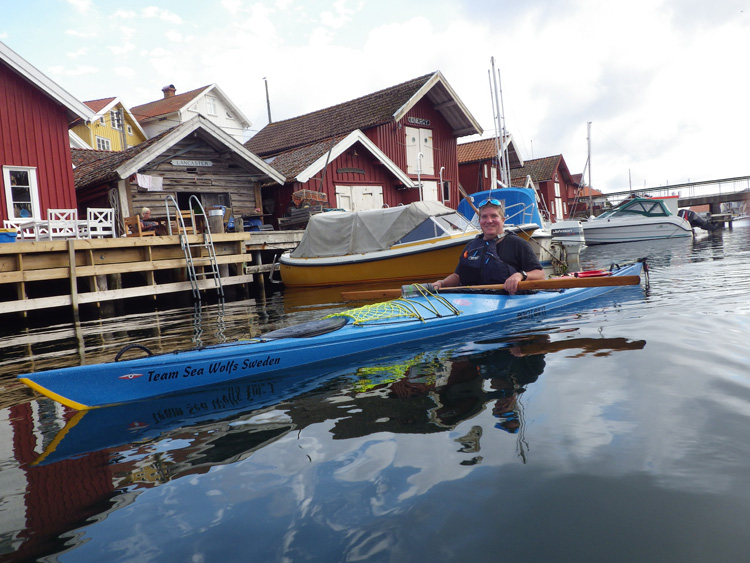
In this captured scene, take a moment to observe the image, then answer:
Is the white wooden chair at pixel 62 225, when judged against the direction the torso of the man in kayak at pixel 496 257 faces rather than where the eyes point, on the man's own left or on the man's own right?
on the man's own right

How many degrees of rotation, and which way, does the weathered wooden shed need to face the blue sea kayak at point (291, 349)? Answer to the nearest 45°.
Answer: approximately 45° to its right

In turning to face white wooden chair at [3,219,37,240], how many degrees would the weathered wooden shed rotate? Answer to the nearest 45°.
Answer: approximately 90° to its right

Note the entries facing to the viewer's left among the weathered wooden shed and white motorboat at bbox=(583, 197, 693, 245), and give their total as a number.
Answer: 1

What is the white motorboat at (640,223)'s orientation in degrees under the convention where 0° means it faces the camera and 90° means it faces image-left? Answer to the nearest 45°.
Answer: approximately 90°

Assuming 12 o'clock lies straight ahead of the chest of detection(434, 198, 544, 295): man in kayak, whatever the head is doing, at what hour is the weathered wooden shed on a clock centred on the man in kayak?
The weathered wooden shed is roughly at 3 o'clock from the man in kayak.

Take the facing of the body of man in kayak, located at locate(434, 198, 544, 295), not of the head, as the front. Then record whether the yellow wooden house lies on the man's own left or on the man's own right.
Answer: on the man's own right

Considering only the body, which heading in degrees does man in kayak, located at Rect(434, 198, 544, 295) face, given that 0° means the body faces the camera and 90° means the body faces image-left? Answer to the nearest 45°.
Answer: approximately 45°

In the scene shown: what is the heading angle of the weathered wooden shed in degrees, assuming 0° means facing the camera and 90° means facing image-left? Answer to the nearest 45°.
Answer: approximately 315°

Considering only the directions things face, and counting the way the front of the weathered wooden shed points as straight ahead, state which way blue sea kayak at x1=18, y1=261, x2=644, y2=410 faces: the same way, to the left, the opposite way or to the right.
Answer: to the right

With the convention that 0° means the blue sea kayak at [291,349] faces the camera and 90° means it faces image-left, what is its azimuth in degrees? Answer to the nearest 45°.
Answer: approximately 45°
